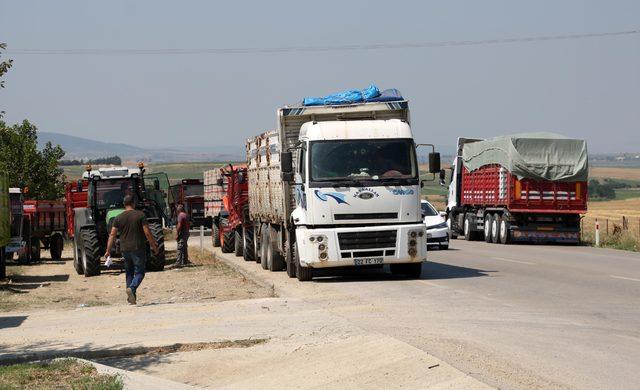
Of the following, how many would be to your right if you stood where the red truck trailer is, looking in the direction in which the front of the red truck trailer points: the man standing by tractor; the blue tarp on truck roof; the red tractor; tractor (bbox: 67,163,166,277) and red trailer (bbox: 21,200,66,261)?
0

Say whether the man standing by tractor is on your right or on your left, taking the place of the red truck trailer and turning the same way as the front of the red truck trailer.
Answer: on your left

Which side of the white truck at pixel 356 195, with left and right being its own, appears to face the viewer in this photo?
front

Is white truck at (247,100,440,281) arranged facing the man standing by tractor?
no

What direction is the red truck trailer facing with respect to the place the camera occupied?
facing away from the viewer and to the left of the viewer

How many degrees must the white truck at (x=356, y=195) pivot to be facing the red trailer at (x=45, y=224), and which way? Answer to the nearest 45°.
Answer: approximately 135° to its right

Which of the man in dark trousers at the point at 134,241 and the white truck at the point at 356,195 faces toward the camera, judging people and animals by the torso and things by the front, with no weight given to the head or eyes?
the white truck

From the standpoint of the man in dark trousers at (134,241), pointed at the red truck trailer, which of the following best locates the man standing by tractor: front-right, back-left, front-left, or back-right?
front-left
